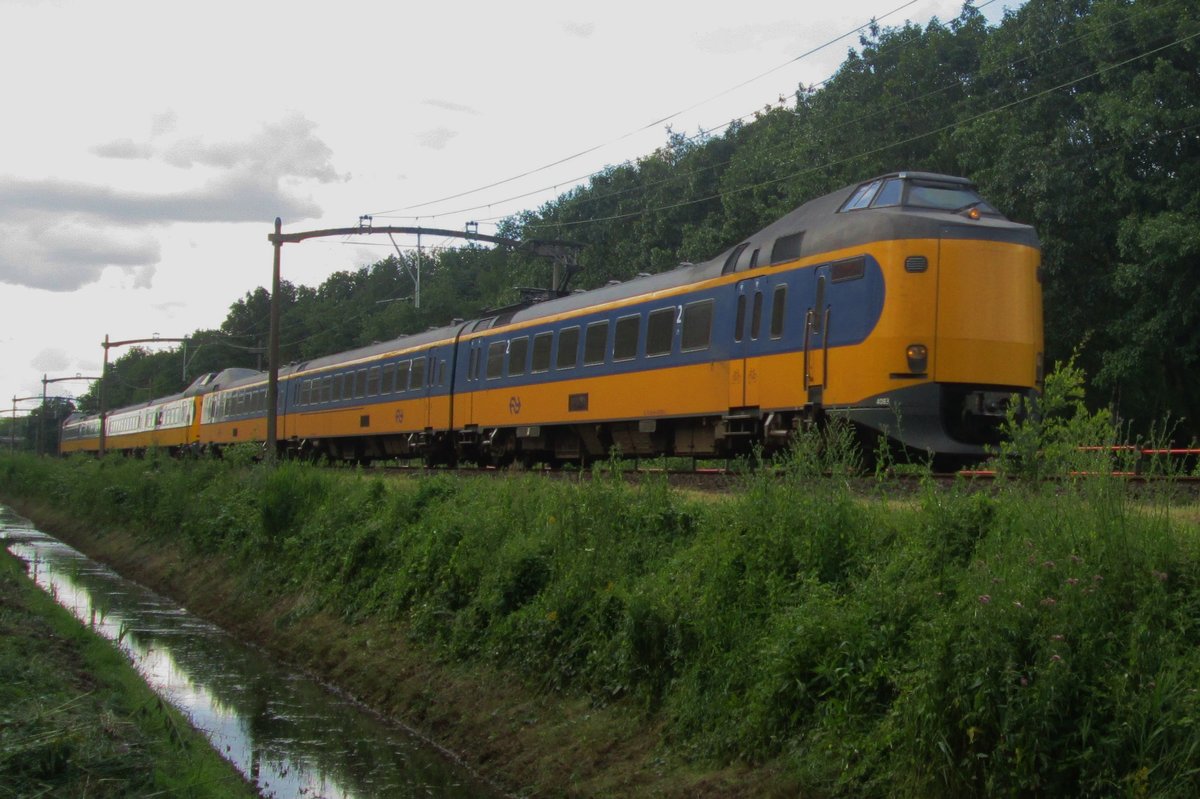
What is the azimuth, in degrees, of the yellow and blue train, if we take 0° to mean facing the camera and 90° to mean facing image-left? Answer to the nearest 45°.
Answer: approximately 315°
